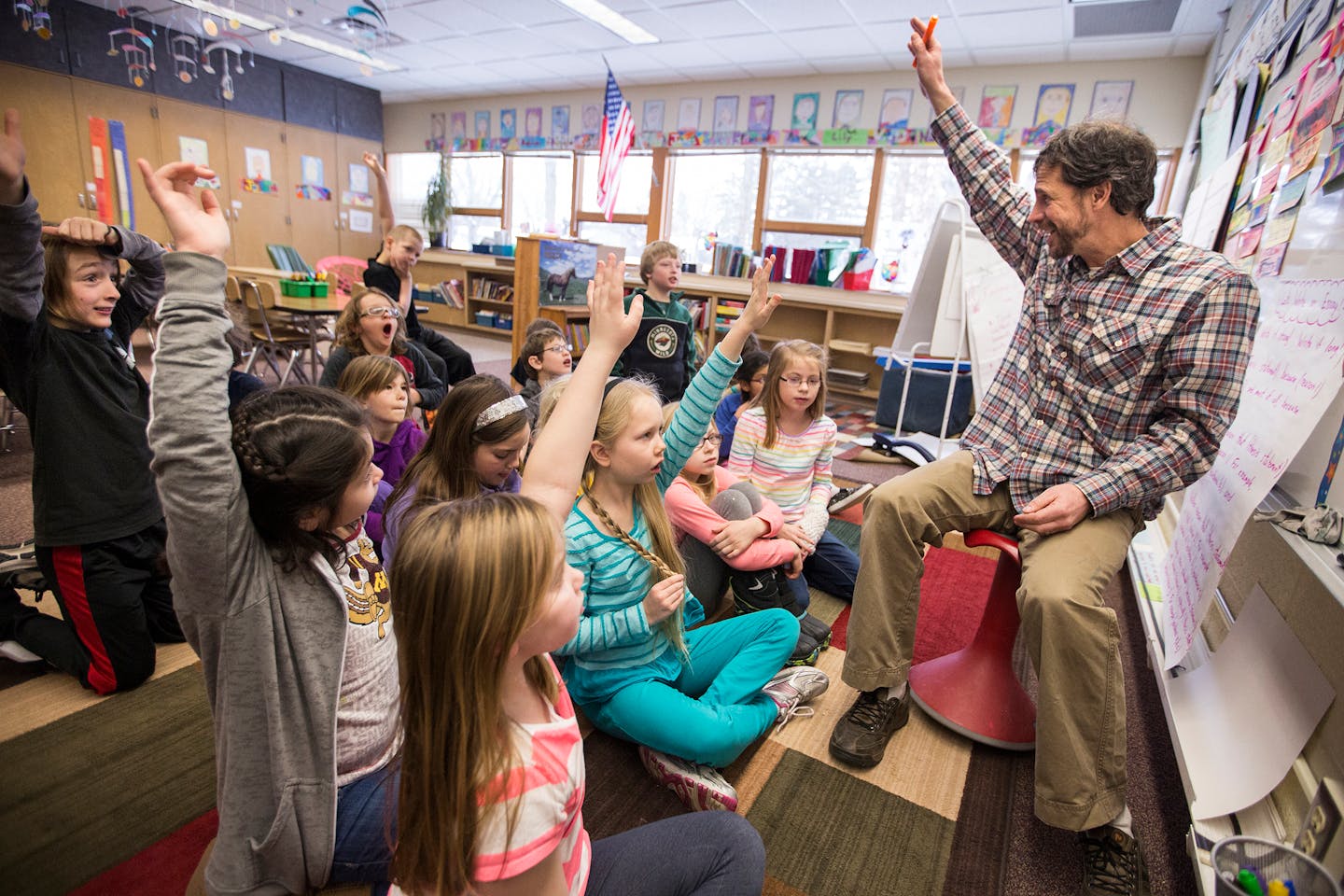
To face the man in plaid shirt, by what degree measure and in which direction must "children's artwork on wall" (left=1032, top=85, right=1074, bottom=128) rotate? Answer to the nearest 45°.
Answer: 0° — it already faces them

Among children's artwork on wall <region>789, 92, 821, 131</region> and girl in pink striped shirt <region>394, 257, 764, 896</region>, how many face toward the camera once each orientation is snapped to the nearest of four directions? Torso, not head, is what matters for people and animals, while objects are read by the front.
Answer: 1

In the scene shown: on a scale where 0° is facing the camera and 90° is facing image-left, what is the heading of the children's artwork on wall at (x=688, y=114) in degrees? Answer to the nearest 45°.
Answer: approximately 0°

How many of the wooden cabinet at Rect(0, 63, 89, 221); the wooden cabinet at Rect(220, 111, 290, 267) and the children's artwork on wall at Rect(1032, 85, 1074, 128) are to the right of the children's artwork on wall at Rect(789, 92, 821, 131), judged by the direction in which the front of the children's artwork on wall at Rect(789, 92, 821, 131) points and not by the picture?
2

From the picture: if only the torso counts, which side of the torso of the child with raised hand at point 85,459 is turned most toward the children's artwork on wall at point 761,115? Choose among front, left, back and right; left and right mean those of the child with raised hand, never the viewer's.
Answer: left

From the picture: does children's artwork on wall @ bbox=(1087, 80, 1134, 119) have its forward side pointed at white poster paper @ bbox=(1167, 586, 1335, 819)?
yes

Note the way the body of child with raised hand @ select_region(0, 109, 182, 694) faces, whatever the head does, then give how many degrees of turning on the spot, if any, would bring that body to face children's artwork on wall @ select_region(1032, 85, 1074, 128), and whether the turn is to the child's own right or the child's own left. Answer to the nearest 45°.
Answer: approximately 45° to the child's own left

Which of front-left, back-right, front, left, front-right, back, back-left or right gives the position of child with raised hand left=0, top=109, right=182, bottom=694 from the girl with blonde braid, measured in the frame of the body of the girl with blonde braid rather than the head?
back-right
